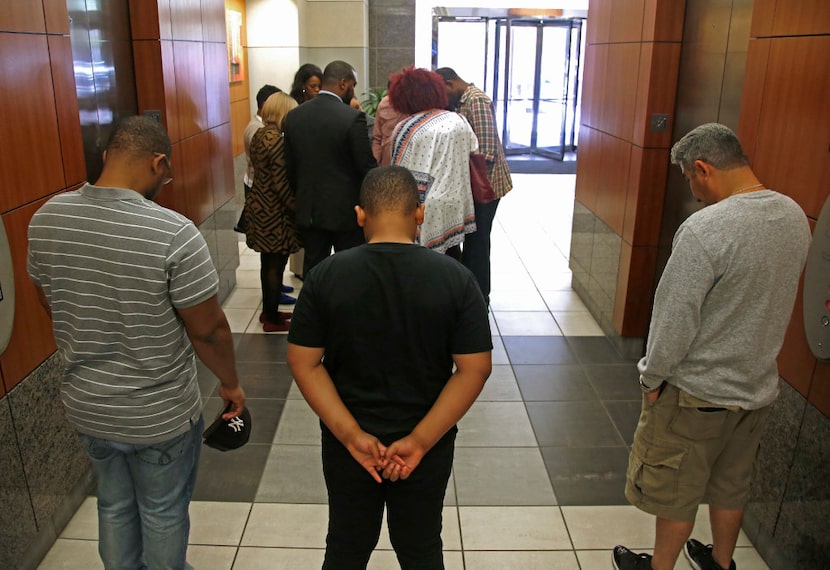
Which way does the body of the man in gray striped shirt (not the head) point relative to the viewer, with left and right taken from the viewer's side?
facing away from the viewer and to the right of the viewer

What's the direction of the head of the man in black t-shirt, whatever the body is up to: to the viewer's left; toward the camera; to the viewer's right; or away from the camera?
away from the camera

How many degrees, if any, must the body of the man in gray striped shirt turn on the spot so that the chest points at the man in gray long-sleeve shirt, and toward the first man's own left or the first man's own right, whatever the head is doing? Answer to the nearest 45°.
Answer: approximately 45° to the first man's own right

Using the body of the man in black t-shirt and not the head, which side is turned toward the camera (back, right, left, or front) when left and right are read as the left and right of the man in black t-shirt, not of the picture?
back

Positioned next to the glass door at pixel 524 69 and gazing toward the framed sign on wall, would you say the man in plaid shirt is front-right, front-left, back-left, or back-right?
front-left

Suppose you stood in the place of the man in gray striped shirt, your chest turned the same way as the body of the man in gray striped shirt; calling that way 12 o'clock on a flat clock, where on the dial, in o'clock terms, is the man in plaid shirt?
The man in plaid shirt is roughly at 12 o'clock from the man in gray striped shirt.

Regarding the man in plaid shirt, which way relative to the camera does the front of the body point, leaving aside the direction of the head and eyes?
to the viewer's left

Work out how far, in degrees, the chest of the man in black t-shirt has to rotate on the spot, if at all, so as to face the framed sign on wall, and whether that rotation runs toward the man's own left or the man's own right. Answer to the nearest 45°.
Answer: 0° — they already face it

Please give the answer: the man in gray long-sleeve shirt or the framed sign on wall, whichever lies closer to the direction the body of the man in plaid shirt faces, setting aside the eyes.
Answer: the framed sign on wall

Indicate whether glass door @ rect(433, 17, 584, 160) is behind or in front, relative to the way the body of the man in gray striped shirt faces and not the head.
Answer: in front

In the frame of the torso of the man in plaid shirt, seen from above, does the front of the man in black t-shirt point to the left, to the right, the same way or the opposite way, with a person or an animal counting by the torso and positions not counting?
to the right

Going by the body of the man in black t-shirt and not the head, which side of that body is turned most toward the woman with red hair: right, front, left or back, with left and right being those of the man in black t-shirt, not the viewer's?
front

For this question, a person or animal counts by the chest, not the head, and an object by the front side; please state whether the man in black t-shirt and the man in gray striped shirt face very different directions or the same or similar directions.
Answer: same or similar directions

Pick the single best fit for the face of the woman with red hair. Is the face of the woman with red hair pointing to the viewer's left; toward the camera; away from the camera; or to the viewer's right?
away from the camera

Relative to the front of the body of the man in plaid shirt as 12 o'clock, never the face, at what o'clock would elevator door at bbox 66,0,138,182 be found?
The elevator door is roughly at 11 o'clock from the man in plaid shirt.
